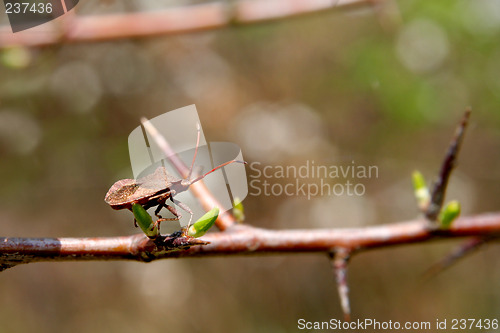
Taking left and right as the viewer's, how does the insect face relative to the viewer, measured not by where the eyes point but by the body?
facing to the right of the viewer
